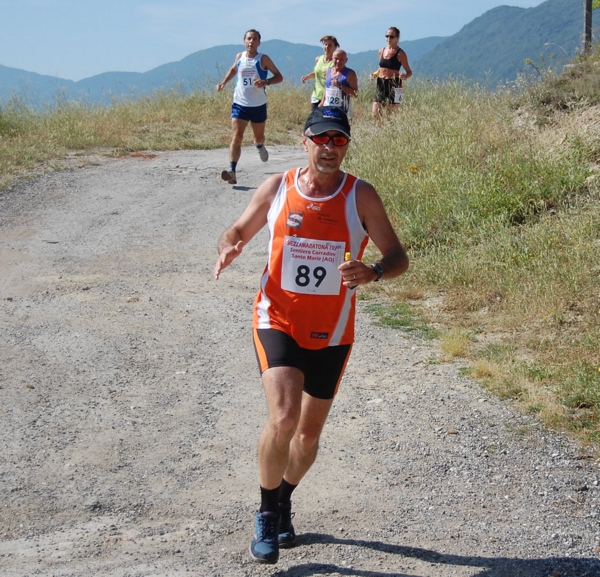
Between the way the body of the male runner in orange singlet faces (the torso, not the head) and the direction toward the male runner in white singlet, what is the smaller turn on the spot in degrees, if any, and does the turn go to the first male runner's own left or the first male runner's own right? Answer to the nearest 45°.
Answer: approximately 180°

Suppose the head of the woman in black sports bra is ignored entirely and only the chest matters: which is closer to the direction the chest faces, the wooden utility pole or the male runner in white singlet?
the male runner in white singlet

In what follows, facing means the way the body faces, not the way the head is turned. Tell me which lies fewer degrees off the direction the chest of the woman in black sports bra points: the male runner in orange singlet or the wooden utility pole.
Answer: the male runner in orange singlet

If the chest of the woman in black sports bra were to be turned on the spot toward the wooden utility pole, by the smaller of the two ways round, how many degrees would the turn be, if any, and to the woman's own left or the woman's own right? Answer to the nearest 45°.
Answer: approximately 135° to the woman's own left

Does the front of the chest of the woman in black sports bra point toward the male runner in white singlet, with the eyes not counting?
yes

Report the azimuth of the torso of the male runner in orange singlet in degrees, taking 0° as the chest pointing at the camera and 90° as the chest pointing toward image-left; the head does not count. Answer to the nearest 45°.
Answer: approximately 0°

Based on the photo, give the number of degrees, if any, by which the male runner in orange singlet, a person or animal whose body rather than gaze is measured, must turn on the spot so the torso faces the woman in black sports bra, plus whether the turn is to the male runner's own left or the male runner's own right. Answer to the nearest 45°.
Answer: approximately 180°

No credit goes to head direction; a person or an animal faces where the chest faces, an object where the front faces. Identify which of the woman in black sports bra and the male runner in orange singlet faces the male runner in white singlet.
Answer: the woman in black sports bra
